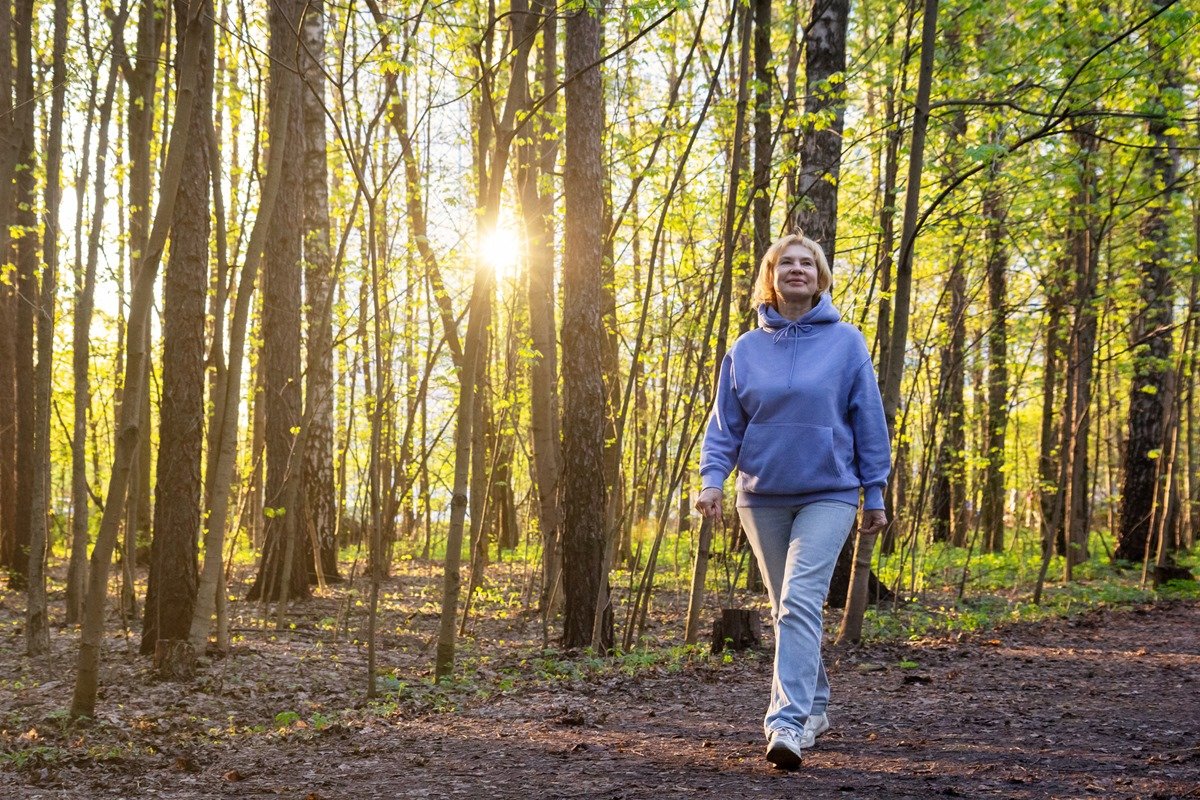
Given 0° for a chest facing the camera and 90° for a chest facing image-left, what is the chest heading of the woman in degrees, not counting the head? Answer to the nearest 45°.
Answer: approximately 0°

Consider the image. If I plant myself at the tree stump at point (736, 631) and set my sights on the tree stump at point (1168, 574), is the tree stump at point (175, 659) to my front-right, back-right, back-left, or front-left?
back-left

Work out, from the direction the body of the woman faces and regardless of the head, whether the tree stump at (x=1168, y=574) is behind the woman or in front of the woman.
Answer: behind

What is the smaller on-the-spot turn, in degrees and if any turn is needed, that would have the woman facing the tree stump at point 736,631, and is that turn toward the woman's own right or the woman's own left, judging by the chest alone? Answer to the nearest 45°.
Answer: approximately 180°
